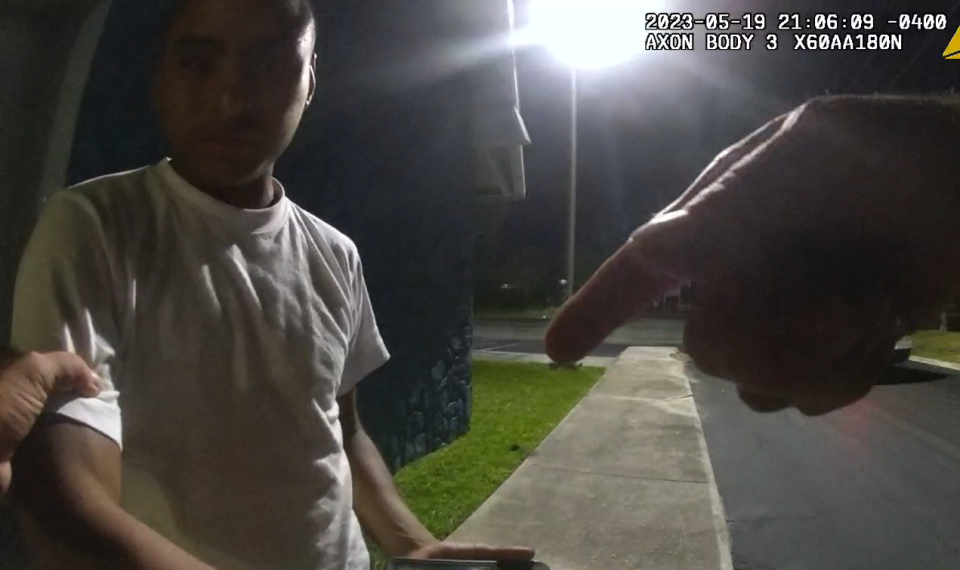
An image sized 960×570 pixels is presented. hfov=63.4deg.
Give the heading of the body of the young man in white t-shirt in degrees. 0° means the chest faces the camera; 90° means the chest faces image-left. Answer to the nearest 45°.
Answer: approximately 315°
